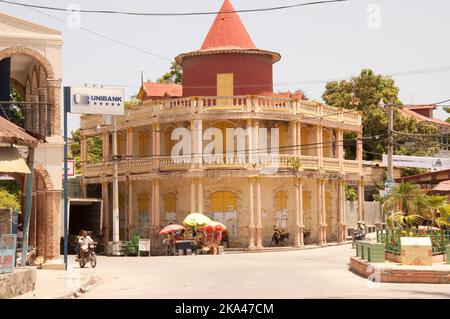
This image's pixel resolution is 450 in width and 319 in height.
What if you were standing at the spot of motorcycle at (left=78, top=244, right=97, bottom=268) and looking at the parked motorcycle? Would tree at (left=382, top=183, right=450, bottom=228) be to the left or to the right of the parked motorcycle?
right

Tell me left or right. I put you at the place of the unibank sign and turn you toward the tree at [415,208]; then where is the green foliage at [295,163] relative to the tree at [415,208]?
left

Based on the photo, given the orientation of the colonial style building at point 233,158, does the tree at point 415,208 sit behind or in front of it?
in front

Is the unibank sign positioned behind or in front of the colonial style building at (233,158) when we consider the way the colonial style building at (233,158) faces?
in front

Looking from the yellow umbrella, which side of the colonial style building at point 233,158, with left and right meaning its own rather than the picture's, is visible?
front

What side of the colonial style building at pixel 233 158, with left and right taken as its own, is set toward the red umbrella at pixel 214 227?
front

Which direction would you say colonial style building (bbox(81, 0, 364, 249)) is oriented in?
toward the camera
